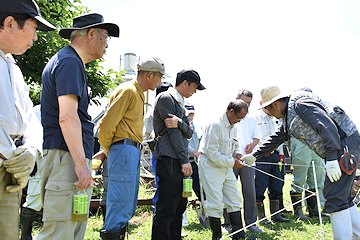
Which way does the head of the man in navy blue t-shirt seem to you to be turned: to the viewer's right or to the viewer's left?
to the viewer's right

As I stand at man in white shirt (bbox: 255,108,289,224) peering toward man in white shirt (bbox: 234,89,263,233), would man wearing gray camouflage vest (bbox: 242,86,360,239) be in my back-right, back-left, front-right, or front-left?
front-left

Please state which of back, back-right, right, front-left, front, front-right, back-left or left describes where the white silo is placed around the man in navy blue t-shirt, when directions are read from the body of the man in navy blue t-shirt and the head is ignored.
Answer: left

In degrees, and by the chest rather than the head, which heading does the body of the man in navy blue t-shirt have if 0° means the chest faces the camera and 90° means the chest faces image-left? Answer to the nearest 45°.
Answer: approximately 270°

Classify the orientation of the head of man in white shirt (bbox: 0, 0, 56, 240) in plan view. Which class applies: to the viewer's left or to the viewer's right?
to the viewer's right

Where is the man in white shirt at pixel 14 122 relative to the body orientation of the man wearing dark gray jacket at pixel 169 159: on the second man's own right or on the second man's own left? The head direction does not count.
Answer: on the second man's own right

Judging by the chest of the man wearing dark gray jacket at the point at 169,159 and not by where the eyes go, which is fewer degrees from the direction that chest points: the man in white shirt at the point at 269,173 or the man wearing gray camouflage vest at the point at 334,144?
the man wearing gray camouflage vest
